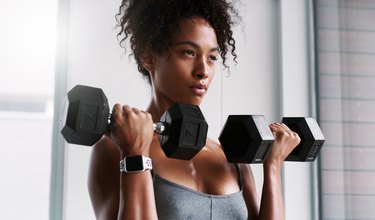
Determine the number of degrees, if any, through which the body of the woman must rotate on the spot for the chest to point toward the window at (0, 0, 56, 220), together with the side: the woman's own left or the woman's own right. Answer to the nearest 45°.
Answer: approximately 180°

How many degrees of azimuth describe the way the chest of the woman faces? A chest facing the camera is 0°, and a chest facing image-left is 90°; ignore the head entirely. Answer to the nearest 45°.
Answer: approximately 315°

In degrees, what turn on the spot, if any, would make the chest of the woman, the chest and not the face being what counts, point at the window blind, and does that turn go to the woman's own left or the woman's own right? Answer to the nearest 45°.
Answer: approximately 90° to the woman's own left
